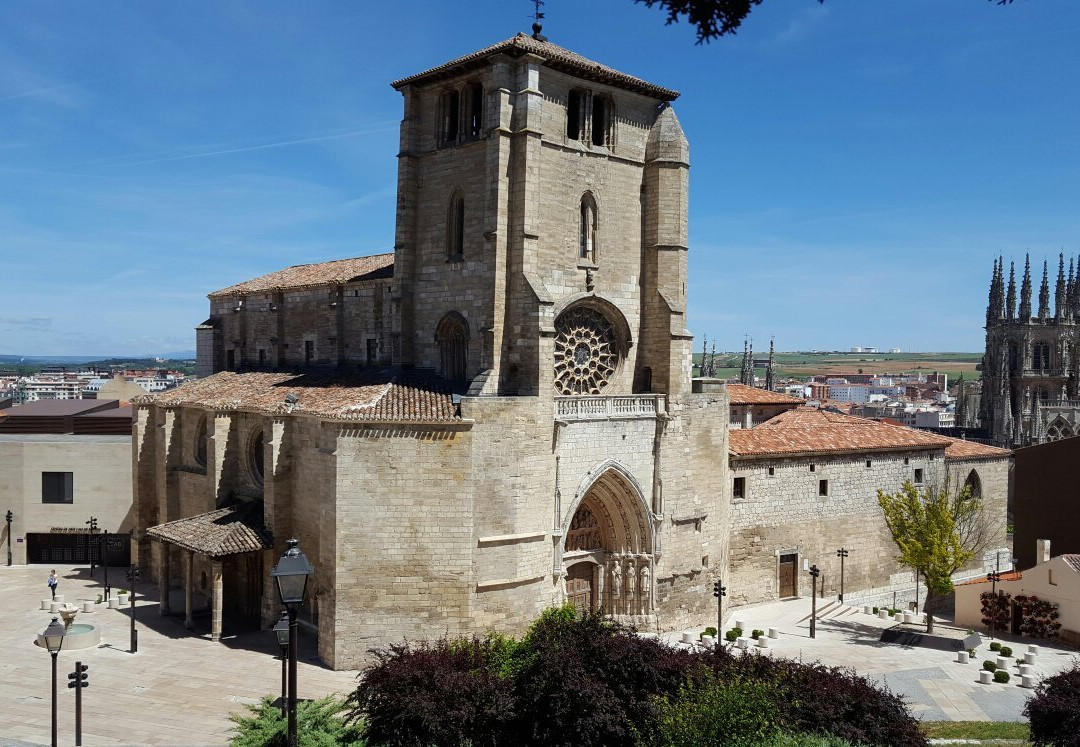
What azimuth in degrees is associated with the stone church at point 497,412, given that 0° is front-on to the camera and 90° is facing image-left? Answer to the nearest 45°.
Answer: approximately 315°

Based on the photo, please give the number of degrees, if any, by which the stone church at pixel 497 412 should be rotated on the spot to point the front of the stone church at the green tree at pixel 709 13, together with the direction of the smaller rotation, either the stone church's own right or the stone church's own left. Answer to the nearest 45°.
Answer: approximately 45° to the stone church's own right

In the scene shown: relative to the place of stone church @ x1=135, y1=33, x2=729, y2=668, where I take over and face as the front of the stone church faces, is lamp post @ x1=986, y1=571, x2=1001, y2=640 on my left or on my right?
on my left

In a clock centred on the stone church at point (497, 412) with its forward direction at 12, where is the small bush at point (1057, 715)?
The small bush is roughly at 12 o'clock from the stone church.

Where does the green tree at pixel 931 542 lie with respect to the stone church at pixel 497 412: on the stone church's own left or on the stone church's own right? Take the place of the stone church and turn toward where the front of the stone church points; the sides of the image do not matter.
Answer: on the stone church's own left

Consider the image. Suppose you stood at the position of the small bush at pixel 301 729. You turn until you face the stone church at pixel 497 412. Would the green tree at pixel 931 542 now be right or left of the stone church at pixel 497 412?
right

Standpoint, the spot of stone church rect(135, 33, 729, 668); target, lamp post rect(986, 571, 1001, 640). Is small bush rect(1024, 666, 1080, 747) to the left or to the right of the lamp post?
right

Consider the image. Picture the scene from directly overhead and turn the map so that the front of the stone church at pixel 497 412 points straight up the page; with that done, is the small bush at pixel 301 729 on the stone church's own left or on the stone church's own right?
on the stone church's own right
